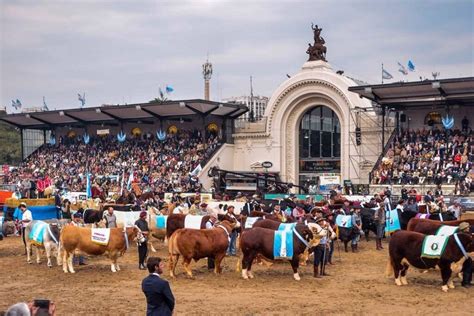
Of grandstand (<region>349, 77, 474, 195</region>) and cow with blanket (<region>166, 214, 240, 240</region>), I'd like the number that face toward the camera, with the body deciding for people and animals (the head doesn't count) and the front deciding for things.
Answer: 1

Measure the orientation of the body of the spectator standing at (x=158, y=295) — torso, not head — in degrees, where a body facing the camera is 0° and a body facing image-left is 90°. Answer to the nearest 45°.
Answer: approximately 225°

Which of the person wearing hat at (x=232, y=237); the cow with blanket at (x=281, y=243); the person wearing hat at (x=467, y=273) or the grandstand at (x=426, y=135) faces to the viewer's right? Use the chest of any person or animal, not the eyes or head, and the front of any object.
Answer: the cow with blanket

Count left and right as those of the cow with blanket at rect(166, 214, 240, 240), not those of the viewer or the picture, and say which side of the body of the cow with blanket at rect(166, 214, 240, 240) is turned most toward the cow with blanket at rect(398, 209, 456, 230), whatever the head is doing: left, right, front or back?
front

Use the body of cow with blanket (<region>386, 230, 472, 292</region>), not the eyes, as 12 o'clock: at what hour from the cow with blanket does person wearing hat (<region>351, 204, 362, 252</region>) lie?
The person wearing hat is roughly at 8 o'clock from the cow with blanket.

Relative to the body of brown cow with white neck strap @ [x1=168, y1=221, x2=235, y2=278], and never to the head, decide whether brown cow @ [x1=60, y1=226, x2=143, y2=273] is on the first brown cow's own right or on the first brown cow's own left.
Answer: on the first brown cow's own left

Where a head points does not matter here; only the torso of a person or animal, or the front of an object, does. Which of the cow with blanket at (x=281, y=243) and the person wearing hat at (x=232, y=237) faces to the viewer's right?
the cow with blanket

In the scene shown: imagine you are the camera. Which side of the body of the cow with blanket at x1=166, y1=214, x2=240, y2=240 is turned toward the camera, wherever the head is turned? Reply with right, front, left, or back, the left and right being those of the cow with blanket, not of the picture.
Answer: right

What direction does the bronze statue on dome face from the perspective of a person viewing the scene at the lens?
facing the viewer and to the left of the viewer

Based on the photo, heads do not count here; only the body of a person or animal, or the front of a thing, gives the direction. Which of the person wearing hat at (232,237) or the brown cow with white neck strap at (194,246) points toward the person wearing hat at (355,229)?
the brown cow with white neck strap

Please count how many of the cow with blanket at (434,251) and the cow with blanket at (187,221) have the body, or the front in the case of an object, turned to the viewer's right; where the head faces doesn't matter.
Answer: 2

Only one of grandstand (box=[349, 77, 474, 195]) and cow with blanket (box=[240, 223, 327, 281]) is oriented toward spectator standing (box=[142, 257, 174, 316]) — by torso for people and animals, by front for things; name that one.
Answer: the grandstand

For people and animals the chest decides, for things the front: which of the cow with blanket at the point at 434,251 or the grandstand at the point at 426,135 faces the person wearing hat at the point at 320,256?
the grandstand

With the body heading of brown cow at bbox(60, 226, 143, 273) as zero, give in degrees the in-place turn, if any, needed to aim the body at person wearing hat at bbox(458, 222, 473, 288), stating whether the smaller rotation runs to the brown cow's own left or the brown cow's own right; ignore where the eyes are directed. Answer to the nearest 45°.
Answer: approximately 45° to the brown cow's own right

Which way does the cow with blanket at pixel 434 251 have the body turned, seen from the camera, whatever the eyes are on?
to the viewer's right

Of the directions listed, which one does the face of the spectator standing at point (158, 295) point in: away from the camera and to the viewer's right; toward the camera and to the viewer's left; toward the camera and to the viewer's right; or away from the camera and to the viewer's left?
away from the camera and to the viewer's right
